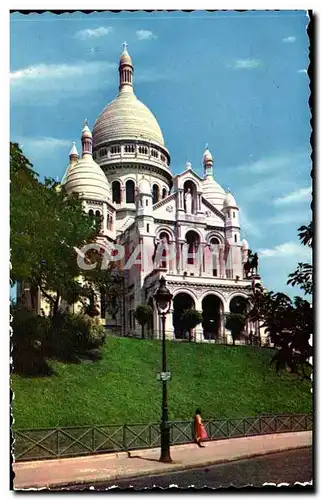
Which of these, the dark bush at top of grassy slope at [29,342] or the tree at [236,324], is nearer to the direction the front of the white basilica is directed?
the tree

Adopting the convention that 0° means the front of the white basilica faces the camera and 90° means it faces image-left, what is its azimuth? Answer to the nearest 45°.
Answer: approximately 315°
